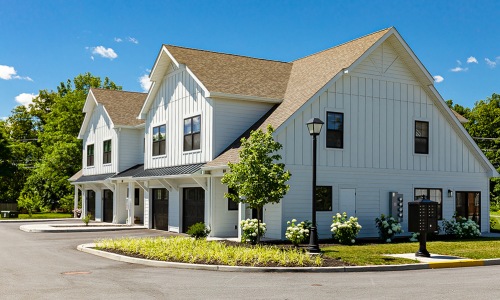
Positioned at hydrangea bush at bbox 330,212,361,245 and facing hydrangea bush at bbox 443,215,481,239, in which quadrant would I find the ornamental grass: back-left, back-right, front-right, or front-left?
back-right

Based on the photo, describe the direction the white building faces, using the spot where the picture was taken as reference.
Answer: facing the viewer and to the left of the viewer

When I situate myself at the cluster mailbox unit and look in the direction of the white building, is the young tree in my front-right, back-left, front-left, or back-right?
front-left

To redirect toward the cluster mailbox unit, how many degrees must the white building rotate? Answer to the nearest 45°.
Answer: approximately 45° to its left

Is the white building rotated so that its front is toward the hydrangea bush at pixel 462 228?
no

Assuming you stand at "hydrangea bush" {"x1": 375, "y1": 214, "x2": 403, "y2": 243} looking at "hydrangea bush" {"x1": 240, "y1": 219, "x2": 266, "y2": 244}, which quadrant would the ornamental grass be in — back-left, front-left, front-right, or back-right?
front-left

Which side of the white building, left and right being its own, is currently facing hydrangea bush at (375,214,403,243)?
left
